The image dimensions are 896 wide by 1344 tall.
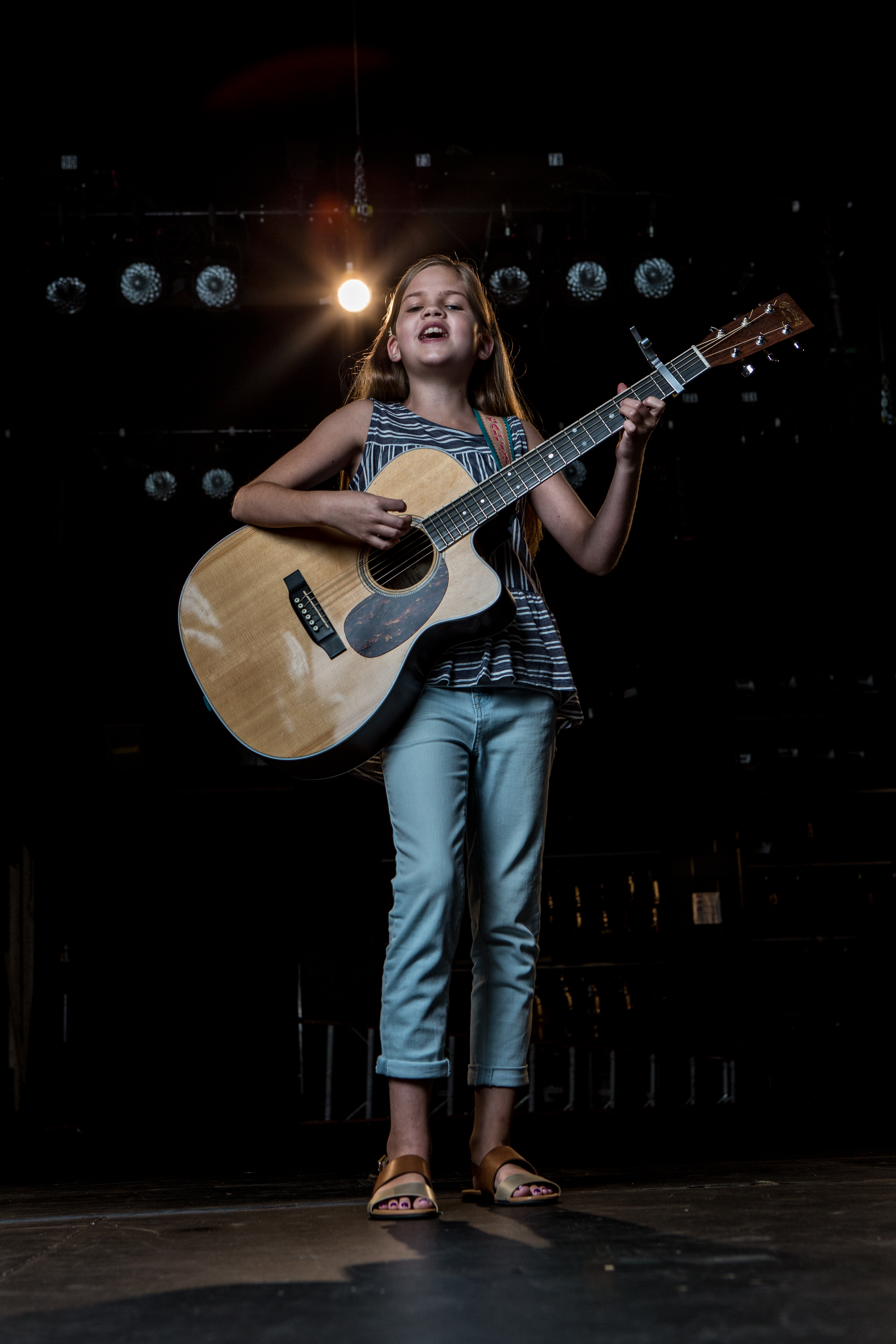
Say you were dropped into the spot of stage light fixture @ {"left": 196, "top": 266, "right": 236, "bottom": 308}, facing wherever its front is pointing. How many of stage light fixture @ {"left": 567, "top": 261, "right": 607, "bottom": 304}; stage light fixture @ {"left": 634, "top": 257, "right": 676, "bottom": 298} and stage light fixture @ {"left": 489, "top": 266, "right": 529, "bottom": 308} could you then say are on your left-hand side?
3

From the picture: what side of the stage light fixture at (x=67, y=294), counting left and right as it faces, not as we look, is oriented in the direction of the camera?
front

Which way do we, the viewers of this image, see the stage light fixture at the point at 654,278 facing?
facing the viewer

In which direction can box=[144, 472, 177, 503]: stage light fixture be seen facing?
toward the camera

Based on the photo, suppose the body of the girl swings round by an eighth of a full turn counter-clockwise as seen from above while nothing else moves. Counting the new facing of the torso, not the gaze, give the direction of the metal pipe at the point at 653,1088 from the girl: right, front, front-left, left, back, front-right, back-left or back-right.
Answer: back-left

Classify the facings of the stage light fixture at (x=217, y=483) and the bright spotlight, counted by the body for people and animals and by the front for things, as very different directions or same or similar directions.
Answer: same or similar directions

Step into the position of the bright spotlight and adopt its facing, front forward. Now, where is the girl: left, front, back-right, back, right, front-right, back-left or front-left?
front

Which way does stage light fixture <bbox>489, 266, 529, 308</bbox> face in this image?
toward the camera
